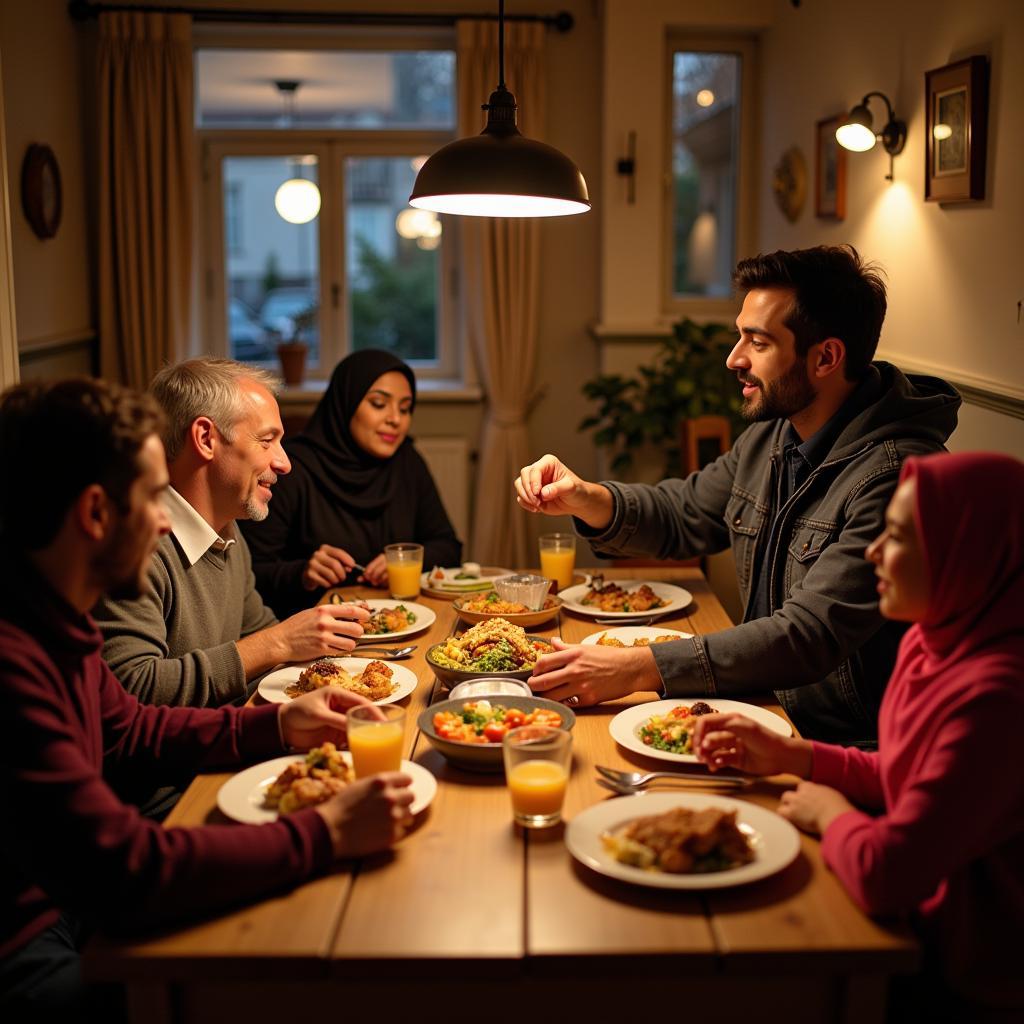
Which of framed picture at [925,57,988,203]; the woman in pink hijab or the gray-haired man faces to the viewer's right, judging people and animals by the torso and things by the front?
the gray-haired man

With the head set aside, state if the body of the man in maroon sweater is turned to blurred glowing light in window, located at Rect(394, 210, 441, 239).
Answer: no

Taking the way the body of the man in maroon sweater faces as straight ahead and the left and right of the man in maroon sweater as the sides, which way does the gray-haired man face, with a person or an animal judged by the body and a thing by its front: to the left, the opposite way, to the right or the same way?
the same way

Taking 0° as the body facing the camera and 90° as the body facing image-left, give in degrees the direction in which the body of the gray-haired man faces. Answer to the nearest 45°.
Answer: approximately 270°

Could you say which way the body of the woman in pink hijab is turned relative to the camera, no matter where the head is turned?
to the viewer's left

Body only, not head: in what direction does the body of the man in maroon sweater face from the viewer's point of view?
to the viewer's right

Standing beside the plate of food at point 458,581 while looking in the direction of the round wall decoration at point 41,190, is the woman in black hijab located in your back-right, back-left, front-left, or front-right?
front-right

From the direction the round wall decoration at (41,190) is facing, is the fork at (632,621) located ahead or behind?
ahead

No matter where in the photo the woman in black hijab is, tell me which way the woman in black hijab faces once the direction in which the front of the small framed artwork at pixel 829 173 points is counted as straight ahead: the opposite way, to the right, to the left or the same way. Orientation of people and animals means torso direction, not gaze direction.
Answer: to the left

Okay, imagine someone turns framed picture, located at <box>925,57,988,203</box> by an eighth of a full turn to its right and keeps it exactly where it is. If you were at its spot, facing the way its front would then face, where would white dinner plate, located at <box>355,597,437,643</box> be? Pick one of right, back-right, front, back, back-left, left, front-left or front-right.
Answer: front-left

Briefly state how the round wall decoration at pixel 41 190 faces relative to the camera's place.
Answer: facing the viewer and to the right of the viewer

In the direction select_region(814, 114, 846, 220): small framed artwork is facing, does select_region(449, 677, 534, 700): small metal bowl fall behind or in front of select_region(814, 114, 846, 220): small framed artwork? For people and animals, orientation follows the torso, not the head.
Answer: in front

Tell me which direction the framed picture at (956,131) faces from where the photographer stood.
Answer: facing the viewer and to the left of the viewer

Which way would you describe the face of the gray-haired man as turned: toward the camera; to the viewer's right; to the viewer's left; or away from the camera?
to the viewer's right

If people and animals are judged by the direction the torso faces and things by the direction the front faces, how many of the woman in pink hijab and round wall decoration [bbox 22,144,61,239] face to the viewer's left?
1

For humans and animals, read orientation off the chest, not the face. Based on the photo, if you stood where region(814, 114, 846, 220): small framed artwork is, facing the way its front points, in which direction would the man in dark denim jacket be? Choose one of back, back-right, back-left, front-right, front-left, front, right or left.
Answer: front-left
